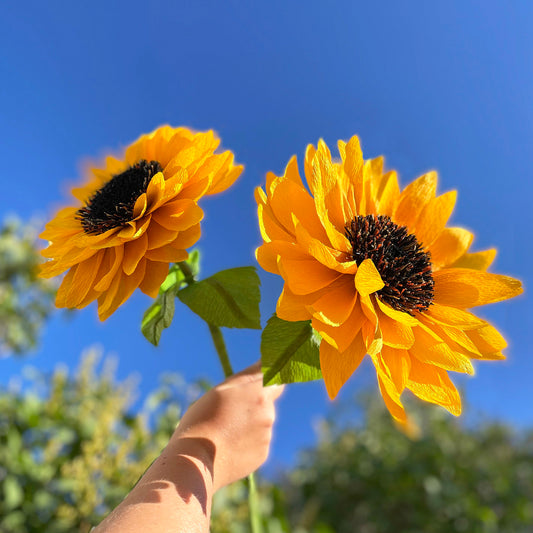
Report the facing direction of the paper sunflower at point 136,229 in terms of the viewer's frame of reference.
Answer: facing the viewer and to the left of the viewer
